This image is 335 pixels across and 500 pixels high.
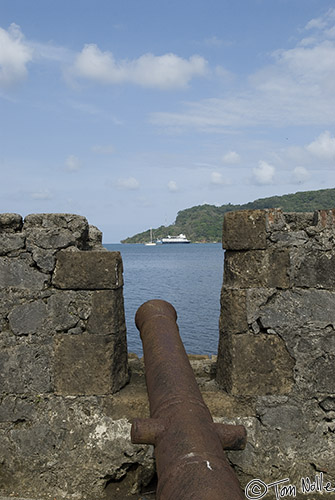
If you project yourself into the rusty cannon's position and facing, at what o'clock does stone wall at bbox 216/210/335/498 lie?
The stone wall is roughly at 1 o'clock from the rusty cannon.

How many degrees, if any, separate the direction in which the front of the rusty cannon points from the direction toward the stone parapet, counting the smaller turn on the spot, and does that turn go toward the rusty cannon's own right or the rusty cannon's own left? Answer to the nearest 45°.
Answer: approximately 45° to the rusty cannon's own left

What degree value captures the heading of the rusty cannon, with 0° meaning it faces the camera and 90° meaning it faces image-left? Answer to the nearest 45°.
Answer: approximately 180°
